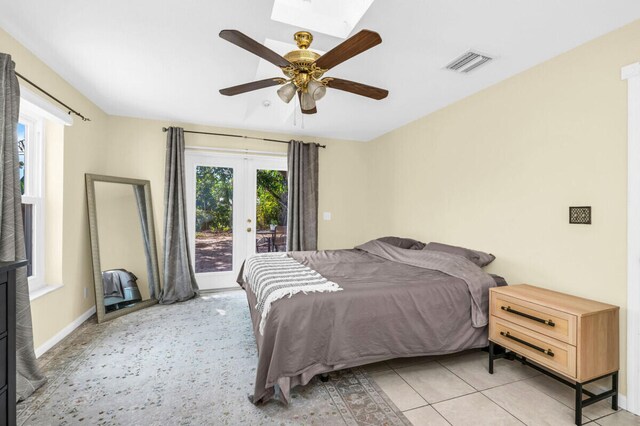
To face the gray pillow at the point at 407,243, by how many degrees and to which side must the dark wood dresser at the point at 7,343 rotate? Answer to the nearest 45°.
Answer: approximately 45° to its left

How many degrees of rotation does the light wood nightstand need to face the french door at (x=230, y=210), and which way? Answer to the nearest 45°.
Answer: approximately 45° to its right

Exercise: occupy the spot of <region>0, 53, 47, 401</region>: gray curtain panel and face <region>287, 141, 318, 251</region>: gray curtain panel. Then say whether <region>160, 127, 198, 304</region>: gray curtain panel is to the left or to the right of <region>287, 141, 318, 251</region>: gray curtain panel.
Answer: left

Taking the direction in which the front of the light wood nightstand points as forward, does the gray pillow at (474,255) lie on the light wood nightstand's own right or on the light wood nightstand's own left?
on the light wood nightstand's own right

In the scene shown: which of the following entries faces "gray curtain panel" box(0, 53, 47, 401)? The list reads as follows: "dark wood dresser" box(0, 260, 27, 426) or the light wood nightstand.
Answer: the light wood nightstand

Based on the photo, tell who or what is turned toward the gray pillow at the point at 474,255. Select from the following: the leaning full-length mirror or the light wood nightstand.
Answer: the leaning full-length mirror

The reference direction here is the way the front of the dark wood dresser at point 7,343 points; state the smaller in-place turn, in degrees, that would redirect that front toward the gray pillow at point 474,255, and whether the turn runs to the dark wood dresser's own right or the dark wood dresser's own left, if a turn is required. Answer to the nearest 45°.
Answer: approximately 45° to the dark wood dresser's own left

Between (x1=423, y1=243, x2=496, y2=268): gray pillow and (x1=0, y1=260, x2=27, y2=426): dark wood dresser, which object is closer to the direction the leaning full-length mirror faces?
the gray pillow

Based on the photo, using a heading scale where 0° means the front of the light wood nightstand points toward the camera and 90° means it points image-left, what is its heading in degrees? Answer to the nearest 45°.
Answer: approximately 45°

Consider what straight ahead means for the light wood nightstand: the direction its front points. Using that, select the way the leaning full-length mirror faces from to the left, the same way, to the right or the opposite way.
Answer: the opposite way
